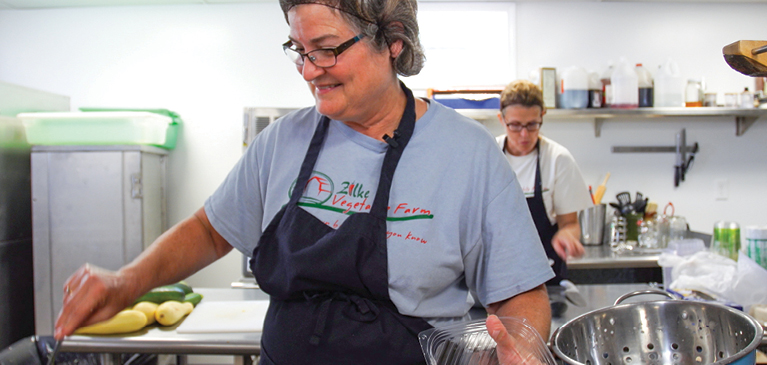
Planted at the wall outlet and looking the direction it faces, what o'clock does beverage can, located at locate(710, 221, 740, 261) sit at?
The beverage can is roughly at 12 o'clock from the wall outlet.

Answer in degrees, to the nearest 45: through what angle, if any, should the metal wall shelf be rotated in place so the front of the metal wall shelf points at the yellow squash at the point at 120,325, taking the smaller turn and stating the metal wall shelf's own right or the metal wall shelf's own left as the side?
approximately 45° to the metal wall shelf's own right

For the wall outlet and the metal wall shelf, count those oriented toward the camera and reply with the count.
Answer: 2

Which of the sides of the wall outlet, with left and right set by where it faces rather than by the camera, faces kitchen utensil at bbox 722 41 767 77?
front

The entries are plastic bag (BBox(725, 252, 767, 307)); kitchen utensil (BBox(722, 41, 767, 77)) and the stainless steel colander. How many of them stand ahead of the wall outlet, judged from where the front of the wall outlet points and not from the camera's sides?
3

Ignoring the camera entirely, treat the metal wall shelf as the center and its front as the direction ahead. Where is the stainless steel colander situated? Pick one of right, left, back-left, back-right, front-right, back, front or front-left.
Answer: front

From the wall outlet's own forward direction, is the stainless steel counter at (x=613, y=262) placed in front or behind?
in front

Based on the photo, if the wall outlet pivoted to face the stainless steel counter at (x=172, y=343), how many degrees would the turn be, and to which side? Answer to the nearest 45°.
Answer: approximately 45° to its right

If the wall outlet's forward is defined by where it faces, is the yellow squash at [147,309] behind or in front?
in front

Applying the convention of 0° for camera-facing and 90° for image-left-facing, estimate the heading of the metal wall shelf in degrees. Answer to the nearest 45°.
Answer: approximately 0°

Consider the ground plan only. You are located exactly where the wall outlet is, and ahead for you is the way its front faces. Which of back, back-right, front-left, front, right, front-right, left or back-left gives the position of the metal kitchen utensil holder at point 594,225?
front-right

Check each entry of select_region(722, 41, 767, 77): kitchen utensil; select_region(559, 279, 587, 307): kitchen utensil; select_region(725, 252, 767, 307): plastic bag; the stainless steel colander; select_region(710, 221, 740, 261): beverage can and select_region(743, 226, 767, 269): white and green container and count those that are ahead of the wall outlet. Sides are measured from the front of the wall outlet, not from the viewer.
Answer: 6

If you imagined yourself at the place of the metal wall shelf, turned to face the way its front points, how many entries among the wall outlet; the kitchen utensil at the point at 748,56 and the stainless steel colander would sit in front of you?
2

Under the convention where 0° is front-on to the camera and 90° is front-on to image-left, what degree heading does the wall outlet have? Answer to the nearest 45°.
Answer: approximately 0°
